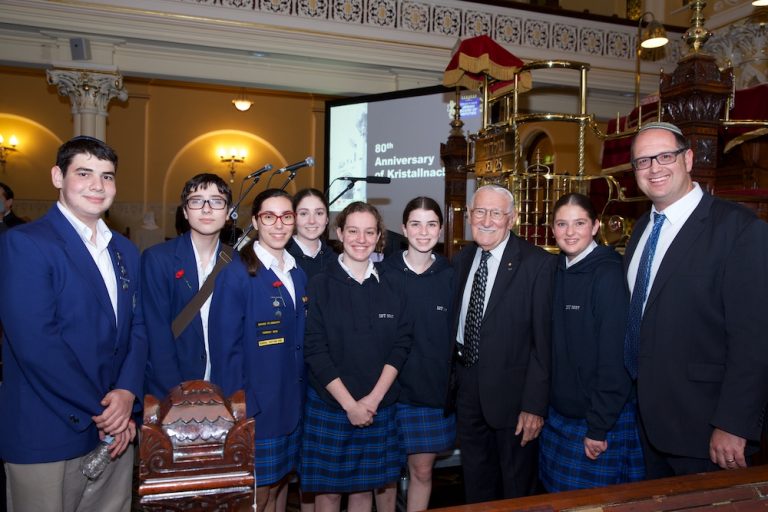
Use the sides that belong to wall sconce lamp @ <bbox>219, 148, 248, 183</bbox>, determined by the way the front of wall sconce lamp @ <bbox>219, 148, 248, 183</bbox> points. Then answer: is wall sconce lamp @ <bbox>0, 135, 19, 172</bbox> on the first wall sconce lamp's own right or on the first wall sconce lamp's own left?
on the first wall sconce lamp's own right

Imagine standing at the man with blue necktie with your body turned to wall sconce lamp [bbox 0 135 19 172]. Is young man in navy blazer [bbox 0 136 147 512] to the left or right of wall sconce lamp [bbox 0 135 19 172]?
left

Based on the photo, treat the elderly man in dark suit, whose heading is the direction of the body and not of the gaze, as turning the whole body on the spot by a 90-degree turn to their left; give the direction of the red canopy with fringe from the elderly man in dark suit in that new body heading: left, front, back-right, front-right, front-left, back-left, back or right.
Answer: back-left

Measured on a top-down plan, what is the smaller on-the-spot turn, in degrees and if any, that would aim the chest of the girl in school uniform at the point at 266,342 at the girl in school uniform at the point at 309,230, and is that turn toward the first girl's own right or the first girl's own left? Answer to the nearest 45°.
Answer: approximately 135° to the first girl's own left

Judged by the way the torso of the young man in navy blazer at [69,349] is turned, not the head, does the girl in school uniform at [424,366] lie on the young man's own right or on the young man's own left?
on the young man's own left
